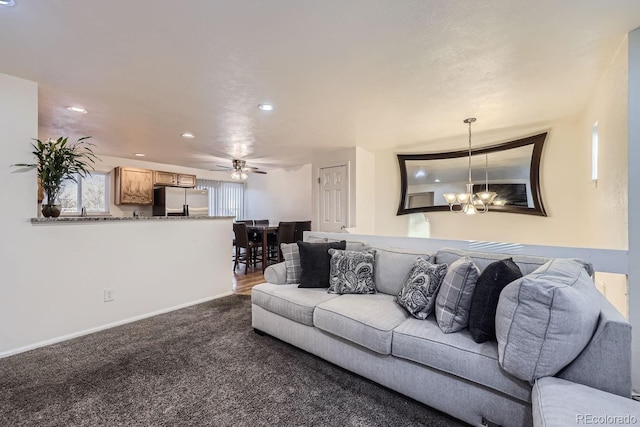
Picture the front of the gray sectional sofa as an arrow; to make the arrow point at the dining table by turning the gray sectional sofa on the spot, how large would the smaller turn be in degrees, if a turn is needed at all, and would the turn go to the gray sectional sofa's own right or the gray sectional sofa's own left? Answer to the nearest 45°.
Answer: approximately 90° to the gray sectional sofa's own right

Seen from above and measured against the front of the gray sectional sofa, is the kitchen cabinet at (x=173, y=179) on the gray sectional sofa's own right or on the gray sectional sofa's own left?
on the gray sectional sofa's own right

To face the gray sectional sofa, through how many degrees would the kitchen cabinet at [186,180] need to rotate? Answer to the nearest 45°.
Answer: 0° — it already faces it

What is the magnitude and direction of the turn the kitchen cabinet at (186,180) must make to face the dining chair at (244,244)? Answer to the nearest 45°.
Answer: approximately 45° to its left

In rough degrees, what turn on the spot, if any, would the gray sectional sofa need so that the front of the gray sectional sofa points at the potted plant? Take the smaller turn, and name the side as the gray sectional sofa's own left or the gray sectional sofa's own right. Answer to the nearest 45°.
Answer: approximately 45° to the gray sectional sofa's own right
